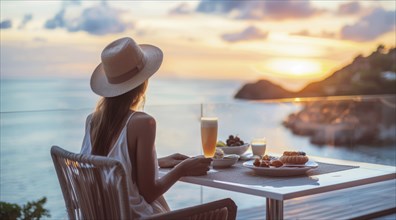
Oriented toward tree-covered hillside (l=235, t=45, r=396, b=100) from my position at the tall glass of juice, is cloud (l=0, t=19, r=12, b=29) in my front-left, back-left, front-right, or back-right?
front-left

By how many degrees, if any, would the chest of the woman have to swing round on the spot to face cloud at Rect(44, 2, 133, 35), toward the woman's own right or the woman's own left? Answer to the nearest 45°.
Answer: approximately 45° to the woman's own left

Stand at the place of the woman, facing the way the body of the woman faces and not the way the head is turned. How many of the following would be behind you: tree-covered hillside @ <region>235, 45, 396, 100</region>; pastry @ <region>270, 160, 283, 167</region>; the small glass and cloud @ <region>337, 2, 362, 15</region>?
0

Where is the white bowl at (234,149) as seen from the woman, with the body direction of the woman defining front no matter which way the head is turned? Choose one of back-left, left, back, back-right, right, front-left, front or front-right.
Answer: front

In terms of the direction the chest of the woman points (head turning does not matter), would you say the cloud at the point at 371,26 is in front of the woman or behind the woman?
in front

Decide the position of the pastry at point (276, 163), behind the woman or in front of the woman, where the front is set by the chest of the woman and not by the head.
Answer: in front

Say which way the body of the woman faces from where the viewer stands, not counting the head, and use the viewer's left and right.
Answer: facing away from the viewer and to the right of the viewer

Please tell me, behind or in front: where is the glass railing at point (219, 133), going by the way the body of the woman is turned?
in front

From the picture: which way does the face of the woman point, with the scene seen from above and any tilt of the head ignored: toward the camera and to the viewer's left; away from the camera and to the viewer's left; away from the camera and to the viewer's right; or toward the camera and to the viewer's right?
away from the camera and to the viewer's right

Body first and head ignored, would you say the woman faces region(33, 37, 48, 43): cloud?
no

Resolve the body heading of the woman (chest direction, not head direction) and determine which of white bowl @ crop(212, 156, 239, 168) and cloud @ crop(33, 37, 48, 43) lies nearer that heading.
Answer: the white bowl

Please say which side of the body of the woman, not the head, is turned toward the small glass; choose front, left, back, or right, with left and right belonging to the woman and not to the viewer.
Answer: front
